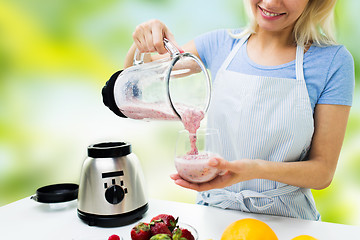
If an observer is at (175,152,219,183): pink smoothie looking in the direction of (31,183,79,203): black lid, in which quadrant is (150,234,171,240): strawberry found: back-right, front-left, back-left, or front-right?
front-left

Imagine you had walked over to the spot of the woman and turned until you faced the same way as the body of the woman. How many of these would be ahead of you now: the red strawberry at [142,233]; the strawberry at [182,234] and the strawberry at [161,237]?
3

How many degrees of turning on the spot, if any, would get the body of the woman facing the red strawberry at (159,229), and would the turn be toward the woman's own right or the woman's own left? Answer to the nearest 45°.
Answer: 0° — they already face it

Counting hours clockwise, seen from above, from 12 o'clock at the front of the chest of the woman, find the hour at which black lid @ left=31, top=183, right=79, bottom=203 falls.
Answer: The black lid is roughly at 1 o'clock from the woman.

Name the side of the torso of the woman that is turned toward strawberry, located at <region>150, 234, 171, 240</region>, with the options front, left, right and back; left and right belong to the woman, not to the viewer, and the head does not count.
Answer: front

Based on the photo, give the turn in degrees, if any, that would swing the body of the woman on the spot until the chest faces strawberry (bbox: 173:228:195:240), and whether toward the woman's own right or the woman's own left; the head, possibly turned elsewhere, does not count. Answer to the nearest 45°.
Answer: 0° — they already face it

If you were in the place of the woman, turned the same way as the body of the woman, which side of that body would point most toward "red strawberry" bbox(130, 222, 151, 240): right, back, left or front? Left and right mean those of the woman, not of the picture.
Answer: front
